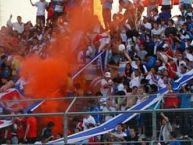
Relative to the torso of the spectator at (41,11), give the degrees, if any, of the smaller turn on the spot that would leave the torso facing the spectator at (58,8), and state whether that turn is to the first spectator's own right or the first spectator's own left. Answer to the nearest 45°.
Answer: approximately 45° to the first spectator's own left

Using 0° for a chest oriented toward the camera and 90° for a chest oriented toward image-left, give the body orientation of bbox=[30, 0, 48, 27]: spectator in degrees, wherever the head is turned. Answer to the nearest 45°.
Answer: approximately 0°

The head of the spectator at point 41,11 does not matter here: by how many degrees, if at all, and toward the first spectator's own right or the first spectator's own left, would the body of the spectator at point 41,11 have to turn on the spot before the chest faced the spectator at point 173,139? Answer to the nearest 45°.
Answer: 0° — they already face them

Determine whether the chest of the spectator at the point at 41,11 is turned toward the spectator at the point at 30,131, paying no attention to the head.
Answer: yes

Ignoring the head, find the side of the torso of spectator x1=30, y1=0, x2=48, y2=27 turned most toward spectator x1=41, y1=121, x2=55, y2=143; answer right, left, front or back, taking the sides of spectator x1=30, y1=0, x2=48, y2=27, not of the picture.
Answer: front

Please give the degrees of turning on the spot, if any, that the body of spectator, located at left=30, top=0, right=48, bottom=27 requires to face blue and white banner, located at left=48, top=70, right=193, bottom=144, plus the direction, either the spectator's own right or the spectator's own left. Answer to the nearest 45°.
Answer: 0° — they already face it

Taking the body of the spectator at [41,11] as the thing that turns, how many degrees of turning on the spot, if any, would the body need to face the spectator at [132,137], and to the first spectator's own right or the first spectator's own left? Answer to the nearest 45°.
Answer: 0° — they already face them

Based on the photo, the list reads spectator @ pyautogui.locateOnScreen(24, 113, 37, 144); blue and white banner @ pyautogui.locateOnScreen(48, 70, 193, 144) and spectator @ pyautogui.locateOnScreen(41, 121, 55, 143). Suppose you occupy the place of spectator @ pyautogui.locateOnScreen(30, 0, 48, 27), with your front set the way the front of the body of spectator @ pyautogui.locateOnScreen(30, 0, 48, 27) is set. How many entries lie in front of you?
3

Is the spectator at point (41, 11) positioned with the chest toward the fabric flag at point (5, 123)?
yes
